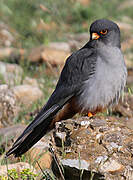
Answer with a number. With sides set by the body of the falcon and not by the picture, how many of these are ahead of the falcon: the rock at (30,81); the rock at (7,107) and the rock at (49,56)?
0

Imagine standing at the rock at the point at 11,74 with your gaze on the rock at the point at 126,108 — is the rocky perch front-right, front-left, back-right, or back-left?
front-right

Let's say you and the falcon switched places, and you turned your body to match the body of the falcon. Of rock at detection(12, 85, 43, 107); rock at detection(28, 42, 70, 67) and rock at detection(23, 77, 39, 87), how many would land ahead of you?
0

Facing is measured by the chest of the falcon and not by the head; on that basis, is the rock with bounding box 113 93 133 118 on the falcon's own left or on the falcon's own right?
on the falcon's own left

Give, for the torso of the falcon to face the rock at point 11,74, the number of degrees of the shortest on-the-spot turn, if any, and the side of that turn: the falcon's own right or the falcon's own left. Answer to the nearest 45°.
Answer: approximately 180°

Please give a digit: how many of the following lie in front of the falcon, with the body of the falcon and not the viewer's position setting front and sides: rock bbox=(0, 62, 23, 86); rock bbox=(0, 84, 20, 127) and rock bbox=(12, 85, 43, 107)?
0

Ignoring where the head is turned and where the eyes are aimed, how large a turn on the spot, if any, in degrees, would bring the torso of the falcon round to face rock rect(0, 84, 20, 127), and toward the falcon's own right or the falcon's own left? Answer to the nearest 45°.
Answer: approximately 180°

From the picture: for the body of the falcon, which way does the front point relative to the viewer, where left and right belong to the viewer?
facing the viewer and to the right of the viewer

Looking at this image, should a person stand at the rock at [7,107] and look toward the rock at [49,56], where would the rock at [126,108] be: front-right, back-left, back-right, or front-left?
front-right

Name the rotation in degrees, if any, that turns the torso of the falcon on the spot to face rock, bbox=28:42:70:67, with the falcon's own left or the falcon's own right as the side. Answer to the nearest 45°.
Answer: approximately 135° to the falcon's own left

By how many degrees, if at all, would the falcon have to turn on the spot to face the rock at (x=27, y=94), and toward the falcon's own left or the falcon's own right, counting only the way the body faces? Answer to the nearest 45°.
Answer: approximately 180°
